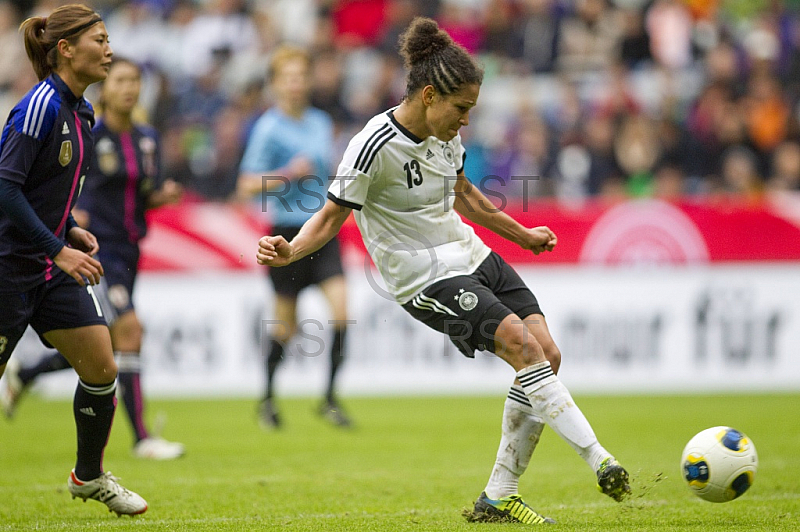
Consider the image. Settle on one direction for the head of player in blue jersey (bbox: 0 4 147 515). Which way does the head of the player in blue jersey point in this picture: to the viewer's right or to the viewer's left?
to the viewer's right

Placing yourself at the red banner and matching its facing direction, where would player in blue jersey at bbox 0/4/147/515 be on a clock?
The player in blue jersey is roughly at 1 o'clock from the red banner.

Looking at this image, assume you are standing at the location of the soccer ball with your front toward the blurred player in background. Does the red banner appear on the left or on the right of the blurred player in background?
right

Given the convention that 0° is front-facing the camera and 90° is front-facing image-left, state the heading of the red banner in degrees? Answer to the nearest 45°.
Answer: approximately 0°

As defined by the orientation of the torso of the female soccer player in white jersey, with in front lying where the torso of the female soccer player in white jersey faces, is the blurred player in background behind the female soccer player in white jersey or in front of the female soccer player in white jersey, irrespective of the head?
behind

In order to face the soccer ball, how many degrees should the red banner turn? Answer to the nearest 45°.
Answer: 0° — it already faces it

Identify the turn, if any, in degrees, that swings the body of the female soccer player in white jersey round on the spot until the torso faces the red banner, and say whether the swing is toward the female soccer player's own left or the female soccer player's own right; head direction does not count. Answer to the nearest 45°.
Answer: approximately 135° to the female soccer player's own left

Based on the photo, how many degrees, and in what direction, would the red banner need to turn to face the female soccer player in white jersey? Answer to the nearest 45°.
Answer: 0° — it already faces them

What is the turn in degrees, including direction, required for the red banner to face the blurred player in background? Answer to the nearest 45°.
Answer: approximately 45° to its right

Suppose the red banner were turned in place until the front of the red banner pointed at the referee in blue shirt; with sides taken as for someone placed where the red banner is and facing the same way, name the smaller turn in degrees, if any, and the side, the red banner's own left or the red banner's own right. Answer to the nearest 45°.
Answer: approximately 45° to the red banner's own right
